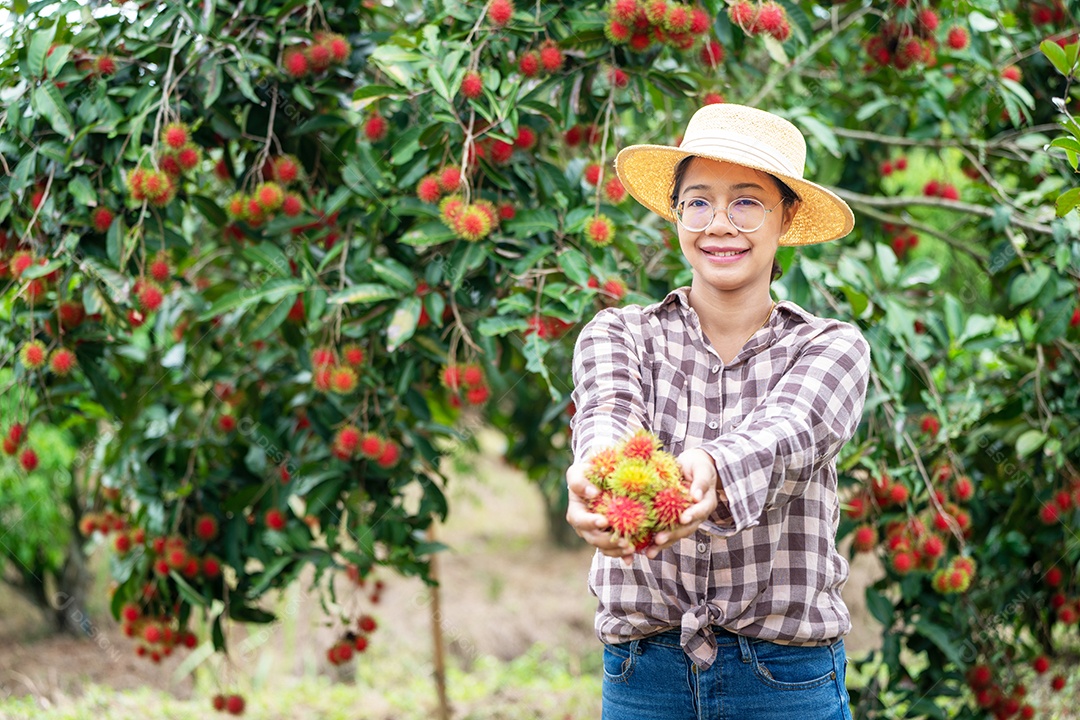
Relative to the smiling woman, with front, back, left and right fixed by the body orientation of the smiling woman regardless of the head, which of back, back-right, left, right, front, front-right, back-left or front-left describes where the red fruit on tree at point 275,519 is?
back-right

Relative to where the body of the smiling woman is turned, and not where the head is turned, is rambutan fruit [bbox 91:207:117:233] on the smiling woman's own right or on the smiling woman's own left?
on the smiling woman's own right

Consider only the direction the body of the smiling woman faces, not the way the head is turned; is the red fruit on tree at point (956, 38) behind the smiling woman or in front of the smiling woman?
behind

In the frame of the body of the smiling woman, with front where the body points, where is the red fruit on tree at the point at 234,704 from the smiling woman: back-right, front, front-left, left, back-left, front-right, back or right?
back-right

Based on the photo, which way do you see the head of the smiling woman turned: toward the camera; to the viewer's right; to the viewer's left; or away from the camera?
toward the camera

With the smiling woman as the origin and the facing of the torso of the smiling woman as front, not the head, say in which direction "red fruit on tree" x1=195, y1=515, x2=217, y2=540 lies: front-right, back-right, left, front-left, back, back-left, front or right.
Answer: back-right

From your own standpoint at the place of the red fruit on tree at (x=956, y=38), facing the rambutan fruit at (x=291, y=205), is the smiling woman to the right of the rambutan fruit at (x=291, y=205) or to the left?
left

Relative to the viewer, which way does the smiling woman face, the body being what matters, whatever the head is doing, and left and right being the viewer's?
facing the viewer

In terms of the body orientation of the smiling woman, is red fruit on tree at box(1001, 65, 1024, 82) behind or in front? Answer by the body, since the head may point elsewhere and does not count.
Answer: behind
